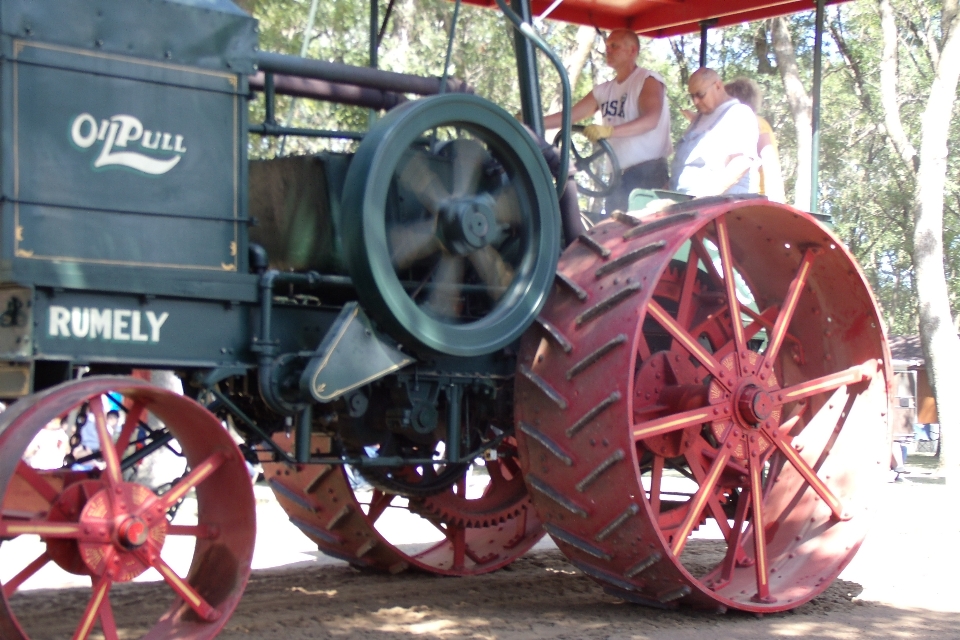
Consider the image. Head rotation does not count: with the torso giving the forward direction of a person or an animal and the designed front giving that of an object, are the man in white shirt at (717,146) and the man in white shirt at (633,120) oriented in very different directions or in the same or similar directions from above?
same or similar directions

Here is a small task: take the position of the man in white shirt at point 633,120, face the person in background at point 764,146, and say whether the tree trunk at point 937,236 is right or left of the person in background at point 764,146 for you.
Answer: left

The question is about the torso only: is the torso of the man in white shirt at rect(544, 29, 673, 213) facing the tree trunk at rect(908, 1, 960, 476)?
no

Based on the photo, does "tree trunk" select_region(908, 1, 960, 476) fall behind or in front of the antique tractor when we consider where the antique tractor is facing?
behind

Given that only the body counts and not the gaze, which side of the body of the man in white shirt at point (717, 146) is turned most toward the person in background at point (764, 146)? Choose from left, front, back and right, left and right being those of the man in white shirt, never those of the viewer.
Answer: back

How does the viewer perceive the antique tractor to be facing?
facing the viewer and to the left of the viewer

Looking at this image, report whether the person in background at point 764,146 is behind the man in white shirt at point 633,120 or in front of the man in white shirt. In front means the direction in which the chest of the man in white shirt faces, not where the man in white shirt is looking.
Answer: behind
